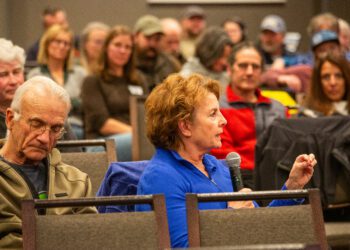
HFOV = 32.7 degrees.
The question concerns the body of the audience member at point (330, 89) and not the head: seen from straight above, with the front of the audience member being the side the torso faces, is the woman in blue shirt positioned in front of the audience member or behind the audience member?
in front

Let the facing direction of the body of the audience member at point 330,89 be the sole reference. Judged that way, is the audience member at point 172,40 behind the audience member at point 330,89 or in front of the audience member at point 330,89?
behind

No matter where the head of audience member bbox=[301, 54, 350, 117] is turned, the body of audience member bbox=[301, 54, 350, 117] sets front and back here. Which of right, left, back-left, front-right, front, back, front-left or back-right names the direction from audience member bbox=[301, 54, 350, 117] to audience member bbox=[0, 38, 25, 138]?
front-right

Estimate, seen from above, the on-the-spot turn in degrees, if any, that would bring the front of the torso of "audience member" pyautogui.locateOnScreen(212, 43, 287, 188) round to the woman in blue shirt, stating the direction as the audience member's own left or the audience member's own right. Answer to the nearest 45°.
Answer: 0° — they already face them

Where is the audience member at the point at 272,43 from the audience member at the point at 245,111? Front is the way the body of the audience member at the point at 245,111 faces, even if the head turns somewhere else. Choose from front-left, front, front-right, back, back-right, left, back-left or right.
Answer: back

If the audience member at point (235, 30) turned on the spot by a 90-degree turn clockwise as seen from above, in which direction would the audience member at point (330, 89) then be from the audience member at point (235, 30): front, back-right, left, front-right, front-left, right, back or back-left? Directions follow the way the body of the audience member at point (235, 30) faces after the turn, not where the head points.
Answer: back-left

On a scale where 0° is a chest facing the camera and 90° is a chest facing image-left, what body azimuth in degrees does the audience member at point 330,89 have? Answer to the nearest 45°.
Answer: approximately 0°

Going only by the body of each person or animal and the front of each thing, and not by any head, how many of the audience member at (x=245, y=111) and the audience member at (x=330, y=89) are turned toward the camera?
2
